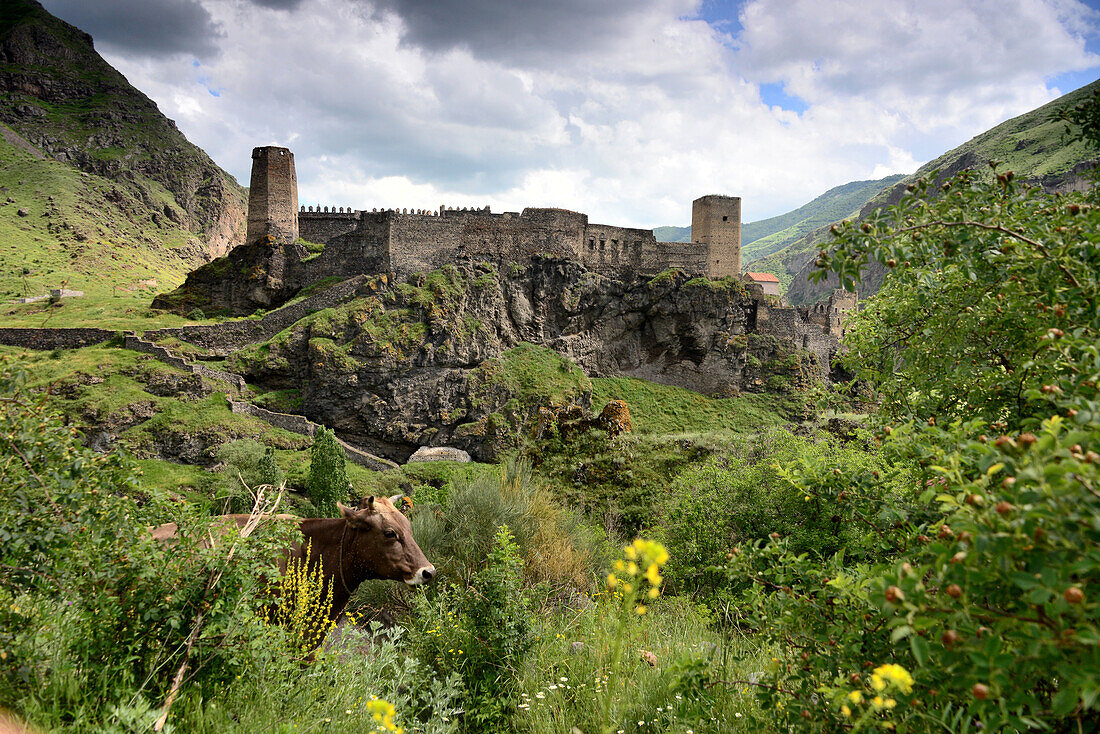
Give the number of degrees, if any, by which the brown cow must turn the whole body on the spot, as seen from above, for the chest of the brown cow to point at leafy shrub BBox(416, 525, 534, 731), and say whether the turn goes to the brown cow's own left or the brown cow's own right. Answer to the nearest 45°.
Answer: approximately 45° to the brown cow's own right

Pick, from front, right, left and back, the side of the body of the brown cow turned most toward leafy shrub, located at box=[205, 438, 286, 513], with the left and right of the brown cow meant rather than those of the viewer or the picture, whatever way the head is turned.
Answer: left

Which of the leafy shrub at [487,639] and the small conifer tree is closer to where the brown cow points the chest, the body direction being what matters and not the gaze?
the leafy shrub

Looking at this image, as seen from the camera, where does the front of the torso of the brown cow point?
to the viewer's right

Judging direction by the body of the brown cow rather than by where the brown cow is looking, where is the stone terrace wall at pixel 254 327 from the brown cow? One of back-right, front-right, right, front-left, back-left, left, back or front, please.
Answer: left

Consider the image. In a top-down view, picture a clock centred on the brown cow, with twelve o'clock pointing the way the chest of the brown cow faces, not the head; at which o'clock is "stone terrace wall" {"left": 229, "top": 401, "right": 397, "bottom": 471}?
The stone terrace wall is roughly at 9 o'clock from the brown cow.

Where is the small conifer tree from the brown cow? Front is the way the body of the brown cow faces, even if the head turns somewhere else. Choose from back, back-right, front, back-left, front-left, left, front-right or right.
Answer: left

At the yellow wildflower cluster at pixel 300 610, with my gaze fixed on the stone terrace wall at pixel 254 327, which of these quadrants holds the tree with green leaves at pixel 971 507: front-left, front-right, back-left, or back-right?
back-right

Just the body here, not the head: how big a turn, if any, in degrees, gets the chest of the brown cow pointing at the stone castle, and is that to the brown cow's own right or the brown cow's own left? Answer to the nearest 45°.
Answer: approximately 90° to the brown cow's own left

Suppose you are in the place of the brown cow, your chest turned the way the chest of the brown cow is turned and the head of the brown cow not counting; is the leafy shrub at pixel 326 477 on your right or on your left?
on your left
